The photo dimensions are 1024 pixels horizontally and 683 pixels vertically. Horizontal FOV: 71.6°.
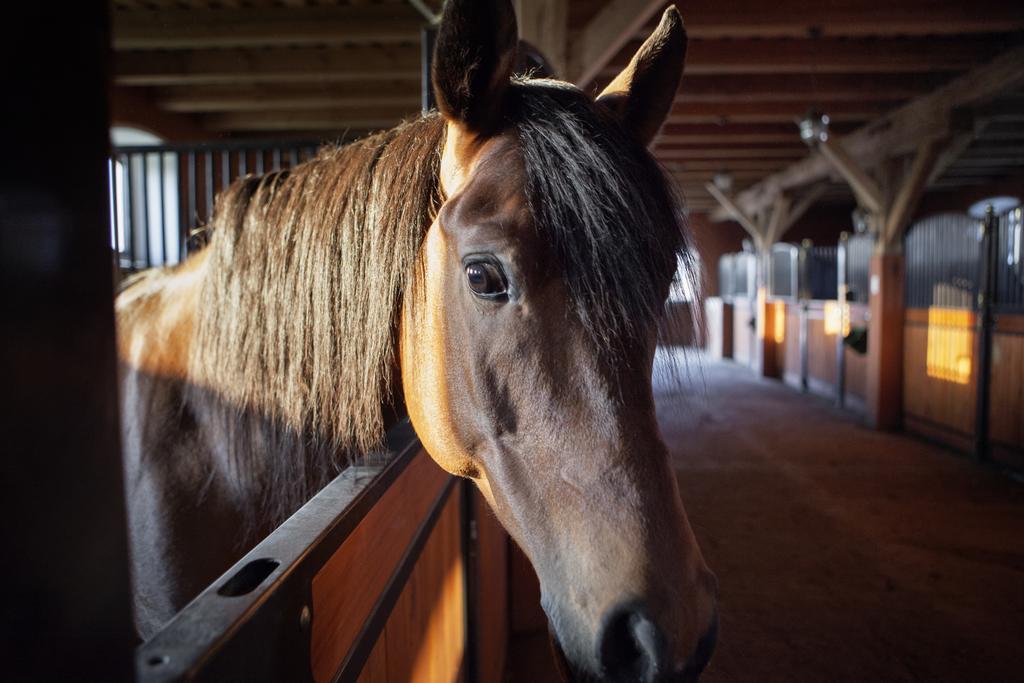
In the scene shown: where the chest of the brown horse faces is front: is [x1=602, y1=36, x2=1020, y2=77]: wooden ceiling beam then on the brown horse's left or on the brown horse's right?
on the brown horse's left

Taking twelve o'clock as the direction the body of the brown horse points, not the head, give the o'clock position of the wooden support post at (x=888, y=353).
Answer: The wooden support post is roughly at 9 o'clock from the brown horse.

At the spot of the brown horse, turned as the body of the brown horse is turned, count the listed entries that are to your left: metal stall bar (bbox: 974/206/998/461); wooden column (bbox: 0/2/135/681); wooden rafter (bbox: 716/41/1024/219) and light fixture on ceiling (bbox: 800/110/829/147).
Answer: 3

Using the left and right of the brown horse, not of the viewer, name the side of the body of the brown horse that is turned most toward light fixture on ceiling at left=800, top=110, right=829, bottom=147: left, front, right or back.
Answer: left

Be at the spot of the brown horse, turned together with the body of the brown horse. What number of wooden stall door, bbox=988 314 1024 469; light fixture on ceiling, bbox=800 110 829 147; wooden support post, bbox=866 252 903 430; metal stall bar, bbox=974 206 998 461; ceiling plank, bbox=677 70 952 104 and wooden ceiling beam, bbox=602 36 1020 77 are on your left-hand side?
6

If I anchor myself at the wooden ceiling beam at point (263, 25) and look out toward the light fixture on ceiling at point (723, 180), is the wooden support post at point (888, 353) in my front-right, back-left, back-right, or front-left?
front-right

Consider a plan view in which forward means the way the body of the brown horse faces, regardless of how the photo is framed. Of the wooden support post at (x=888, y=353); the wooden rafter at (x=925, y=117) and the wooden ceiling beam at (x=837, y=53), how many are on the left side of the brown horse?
3

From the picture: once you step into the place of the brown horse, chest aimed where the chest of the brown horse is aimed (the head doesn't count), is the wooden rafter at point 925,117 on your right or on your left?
on your left

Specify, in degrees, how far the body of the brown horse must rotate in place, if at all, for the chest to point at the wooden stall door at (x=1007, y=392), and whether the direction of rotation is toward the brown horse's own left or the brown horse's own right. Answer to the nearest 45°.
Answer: approximately 90° to the brown horse's own left

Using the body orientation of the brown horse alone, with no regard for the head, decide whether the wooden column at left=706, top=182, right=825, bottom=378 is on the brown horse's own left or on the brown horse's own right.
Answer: on the brown horse's own left

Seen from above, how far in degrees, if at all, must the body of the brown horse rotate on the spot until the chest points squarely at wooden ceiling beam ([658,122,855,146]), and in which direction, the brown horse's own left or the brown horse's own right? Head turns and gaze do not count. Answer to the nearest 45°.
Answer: approximately 90° to the brown horse's own left

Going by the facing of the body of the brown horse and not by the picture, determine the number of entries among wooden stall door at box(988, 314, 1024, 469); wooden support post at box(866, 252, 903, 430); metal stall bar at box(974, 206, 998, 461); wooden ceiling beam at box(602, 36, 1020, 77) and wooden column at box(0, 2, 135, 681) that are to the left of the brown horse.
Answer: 4
